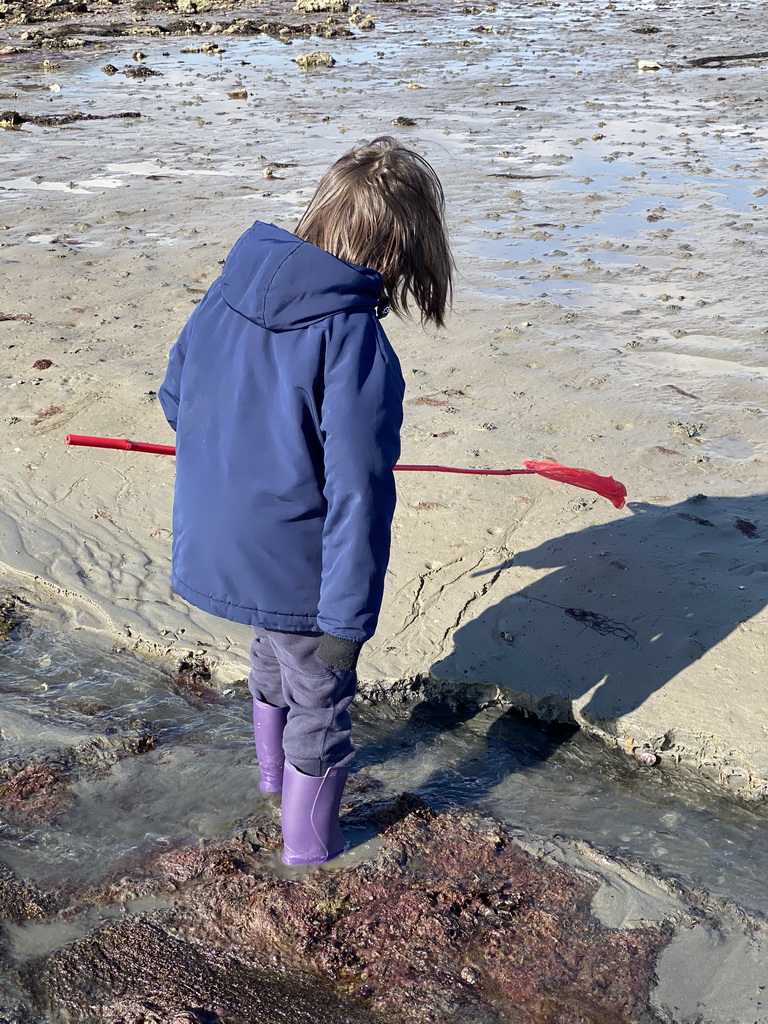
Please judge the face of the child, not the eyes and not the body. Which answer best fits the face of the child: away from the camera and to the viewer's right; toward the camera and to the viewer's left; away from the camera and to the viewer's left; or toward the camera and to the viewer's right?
away from the camera and to the viewer's right

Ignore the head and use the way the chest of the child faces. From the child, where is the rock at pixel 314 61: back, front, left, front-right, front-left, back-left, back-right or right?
front-left

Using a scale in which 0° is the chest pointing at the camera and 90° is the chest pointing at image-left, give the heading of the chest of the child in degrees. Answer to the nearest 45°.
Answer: approximately 225°

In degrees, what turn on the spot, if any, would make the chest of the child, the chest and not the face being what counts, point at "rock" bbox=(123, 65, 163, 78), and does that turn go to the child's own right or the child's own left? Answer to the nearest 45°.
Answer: approximately 45° to the child's own left

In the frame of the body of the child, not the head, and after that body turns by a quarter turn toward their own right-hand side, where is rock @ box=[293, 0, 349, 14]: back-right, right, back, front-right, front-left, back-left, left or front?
back-left
